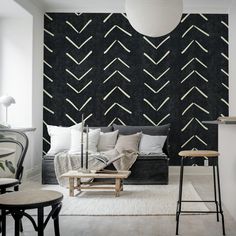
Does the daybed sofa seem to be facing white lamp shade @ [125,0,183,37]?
yes

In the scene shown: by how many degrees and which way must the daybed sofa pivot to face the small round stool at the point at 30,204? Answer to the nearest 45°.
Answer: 0° — it already faces it

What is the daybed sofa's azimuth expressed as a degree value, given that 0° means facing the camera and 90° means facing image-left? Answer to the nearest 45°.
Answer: approximately 0°

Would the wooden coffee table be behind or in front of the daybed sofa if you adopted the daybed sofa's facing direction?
in front
